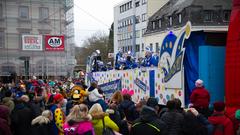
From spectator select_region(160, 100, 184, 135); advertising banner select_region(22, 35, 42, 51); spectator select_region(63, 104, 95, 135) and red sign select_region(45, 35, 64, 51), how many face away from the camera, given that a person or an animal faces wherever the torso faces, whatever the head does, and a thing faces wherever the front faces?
2

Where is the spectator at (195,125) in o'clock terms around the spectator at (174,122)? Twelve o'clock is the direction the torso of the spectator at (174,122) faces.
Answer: the spectator at (195,125) is roughly at 2 o'clock from the spectator at (174,122).

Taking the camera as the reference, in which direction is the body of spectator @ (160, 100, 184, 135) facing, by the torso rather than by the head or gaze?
away from the camera

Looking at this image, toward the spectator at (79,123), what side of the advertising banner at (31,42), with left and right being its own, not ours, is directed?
front

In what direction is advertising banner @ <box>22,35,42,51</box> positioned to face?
toward the camera

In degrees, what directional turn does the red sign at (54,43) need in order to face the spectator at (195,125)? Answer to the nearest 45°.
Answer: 0° — it already faces them

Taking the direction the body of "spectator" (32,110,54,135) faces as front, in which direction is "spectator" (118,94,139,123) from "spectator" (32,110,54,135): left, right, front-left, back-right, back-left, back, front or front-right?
front-right

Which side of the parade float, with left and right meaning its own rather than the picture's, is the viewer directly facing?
left

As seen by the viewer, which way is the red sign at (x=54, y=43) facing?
toward the camera

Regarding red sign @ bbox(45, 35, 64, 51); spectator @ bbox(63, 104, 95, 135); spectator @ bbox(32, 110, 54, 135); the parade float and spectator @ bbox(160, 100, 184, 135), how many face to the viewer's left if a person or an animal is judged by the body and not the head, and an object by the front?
1

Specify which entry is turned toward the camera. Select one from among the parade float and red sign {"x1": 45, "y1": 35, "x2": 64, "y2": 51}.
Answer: the red sign

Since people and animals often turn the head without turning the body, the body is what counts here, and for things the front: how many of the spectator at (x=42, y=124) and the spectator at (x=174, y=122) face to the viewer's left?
0

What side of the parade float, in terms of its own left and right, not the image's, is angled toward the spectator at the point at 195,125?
left

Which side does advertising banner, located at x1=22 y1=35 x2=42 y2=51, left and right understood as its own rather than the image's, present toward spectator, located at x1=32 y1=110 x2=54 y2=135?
front

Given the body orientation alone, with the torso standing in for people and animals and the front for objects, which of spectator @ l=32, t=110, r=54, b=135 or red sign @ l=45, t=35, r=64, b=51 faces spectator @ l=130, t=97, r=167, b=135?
the red sign

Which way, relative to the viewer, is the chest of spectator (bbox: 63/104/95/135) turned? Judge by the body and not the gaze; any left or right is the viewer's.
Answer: facing away from the viewer
